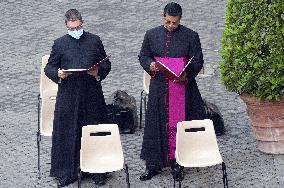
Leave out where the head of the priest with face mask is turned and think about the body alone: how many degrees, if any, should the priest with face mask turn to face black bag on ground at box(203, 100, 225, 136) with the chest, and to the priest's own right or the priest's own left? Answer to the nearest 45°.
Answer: approximately 90° to the priest's own left

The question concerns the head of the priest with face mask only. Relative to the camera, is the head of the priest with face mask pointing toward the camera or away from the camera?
toward the camera

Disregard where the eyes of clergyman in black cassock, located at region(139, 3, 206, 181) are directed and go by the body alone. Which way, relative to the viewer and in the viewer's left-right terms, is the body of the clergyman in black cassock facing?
facing the viewer

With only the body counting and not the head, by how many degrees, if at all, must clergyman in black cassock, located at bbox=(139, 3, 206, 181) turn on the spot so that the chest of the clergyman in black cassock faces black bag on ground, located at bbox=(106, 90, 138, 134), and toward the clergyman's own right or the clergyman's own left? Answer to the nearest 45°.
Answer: approximately 135° to the clergyman's own right

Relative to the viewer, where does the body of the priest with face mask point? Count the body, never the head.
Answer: toward the camera

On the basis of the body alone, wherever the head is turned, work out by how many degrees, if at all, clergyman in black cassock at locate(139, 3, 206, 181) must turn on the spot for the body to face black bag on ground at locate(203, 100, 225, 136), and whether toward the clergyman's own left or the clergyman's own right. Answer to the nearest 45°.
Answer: approximately 135° to the clergyman's own left

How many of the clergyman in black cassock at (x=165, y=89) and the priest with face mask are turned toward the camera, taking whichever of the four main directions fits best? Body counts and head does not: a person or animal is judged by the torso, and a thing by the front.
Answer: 2

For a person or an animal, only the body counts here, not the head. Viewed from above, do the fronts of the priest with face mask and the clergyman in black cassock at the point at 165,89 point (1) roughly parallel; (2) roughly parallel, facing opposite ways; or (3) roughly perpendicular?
roughly parallel

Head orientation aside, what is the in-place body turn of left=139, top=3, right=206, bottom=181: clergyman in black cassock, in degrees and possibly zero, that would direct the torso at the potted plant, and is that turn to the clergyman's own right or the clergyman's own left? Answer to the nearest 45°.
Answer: approximately 90° to the clergyman's own left

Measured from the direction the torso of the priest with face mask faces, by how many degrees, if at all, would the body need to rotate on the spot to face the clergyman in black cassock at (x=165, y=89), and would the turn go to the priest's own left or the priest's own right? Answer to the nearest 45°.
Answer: approximately 90° to the priest's own left

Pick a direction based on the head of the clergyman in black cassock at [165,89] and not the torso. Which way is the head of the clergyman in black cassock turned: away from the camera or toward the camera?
toward the camera
